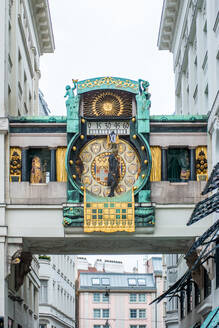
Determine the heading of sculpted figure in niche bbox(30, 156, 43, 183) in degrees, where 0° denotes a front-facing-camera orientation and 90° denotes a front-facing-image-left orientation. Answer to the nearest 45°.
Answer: approximately 0°

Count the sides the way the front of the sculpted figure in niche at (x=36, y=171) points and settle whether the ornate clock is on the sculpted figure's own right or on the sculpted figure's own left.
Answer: on the sculpted figure's own left

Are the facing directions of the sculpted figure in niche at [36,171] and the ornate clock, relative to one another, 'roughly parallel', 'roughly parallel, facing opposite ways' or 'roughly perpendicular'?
roughly parallel

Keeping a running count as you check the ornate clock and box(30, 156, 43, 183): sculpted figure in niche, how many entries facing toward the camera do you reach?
2

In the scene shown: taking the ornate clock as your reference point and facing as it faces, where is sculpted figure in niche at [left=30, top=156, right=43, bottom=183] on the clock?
The sculpted figure in niche is roughly at 3 o'clock from the ornate clock.

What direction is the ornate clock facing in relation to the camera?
toward the camera
